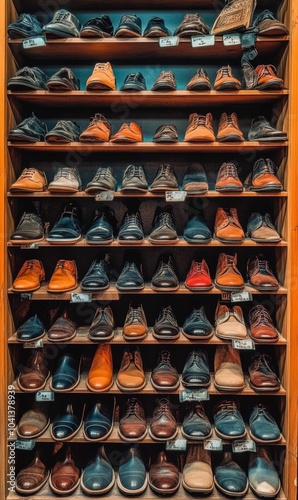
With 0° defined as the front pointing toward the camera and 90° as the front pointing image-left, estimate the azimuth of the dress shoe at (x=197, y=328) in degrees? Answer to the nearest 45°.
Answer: approximately 0°
